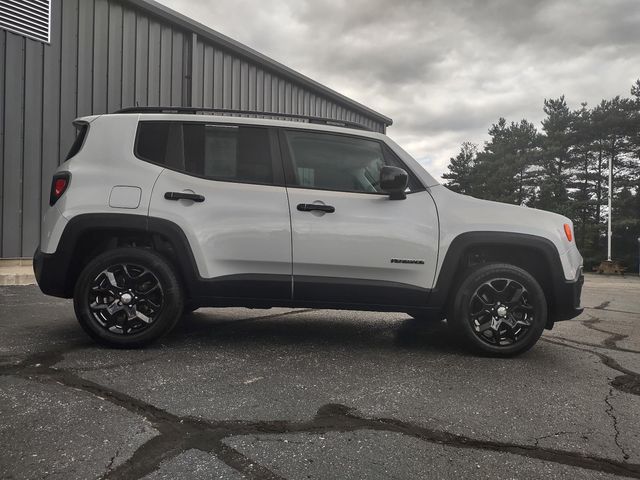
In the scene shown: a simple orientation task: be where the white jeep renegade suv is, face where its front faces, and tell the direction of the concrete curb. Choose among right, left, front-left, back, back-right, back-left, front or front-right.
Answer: back-left

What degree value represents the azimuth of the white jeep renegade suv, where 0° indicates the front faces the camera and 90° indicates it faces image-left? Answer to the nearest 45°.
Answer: approximately 270°

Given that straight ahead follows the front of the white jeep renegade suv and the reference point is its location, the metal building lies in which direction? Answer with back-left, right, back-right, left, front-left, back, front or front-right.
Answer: back-left
